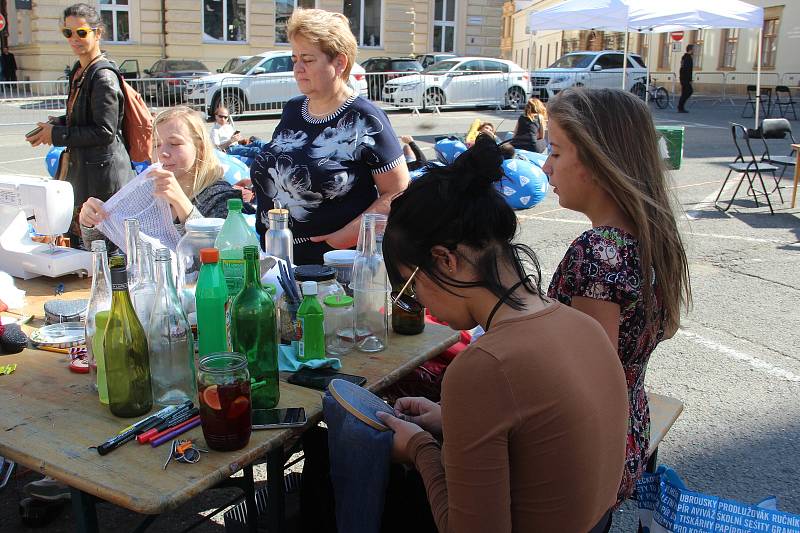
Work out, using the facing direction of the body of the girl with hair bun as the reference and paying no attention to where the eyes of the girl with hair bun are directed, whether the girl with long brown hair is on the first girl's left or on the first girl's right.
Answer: on the first girl's right

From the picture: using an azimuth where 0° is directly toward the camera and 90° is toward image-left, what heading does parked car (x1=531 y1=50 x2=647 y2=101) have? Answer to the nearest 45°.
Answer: approximately 45°

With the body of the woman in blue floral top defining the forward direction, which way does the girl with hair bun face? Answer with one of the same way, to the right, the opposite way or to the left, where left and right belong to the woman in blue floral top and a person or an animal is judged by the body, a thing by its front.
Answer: to the right

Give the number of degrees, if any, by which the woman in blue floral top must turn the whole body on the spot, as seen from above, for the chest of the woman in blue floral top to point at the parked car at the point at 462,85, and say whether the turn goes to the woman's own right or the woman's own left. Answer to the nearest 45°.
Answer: approximately 135° to the woman's own right

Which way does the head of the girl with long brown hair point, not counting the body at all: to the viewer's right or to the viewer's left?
to the viewer's left

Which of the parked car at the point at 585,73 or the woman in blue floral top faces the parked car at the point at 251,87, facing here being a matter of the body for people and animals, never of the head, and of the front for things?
the parked car at the point at 585,73

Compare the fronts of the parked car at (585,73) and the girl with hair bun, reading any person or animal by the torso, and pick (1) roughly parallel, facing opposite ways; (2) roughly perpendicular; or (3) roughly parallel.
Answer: roughly perpendicular
